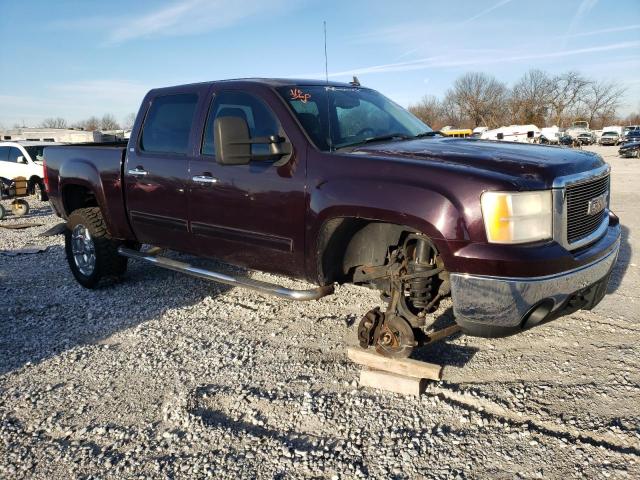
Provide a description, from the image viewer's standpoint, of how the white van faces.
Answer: facing the viewer and to the right of the viewer

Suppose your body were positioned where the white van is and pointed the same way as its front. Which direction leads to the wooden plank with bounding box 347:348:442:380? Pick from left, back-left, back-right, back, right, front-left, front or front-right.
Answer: front-right

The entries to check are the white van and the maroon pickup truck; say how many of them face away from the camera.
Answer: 0

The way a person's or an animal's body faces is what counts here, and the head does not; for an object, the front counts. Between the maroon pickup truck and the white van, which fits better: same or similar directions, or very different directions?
same or similar directions

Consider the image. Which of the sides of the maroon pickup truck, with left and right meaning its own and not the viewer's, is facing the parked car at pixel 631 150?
left

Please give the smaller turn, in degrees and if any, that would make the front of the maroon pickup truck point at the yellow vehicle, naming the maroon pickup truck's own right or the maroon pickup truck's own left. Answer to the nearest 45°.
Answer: approximately 135° to the maroon pickup truck's own left

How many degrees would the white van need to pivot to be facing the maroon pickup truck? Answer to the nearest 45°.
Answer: approximately 45° to its right

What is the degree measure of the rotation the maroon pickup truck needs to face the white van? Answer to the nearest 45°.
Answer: approximately 180°
